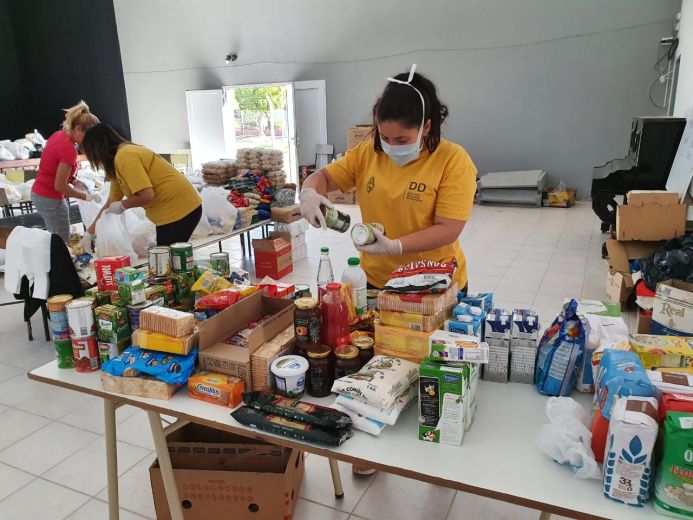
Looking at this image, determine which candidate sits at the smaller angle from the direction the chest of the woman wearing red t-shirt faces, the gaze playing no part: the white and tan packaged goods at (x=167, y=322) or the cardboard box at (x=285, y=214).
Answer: the cardboard box

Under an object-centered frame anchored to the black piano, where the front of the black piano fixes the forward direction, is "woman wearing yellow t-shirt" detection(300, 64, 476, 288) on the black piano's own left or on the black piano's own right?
on the black piano's own left

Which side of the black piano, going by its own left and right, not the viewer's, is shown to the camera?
left

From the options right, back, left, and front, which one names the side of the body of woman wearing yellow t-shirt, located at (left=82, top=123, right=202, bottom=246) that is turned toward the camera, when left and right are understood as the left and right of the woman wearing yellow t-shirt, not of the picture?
left

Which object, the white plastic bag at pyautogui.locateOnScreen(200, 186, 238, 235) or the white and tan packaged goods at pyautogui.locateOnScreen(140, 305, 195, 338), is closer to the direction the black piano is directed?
the white plastic bag

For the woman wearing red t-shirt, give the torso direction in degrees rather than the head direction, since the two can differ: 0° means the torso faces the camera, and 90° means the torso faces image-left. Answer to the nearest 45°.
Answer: approximately 270°

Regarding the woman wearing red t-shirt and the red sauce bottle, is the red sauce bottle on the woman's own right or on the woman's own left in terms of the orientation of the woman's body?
on the woman's own right

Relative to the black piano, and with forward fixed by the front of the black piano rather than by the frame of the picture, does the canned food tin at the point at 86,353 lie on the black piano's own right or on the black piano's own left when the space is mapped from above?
on the black piano's own left

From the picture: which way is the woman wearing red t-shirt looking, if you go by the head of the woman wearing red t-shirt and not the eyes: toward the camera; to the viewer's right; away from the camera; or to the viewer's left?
to the viewer's right
